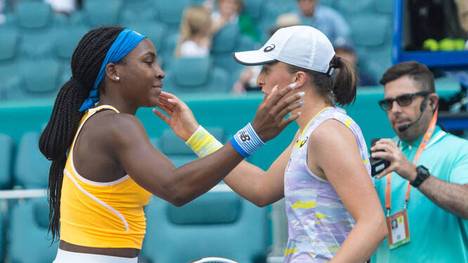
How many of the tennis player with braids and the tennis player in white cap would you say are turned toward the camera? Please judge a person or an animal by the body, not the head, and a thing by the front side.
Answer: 0

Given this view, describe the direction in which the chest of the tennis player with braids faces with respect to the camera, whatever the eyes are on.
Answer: to the viewer's right

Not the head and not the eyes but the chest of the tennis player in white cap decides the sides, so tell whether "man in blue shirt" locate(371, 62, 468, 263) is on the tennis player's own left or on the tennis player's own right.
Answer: on the tennis player's own right

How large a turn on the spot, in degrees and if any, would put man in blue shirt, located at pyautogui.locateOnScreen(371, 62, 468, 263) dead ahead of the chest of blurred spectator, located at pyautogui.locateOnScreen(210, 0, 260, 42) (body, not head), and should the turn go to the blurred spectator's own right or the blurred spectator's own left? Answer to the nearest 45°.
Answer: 0° — they already face them

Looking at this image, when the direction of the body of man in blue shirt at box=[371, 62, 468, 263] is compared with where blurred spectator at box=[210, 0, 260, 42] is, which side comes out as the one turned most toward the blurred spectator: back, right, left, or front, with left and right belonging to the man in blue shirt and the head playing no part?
right

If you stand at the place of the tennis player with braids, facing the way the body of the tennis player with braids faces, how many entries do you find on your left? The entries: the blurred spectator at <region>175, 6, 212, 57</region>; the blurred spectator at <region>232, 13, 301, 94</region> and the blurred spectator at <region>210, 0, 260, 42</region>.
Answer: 3

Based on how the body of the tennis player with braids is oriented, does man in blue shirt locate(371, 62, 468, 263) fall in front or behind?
in front

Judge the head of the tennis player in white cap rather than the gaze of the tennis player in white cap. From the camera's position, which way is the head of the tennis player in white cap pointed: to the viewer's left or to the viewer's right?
to the viewer's left

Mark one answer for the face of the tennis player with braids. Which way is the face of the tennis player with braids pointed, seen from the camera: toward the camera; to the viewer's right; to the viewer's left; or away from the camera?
to the viewer's right

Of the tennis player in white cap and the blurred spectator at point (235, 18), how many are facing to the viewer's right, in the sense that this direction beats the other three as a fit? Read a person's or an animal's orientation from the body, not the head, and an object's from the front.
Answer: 0

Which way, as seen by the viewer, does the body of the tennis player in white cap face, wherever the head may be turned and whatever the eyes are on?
to the viewer's left

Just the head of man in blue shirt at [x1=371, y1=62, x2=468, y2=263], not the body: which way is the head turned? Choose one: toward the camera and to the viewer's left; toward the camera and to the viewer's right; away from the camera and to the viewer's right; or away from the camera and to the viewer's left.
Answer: toward the camera and to the viewer's left

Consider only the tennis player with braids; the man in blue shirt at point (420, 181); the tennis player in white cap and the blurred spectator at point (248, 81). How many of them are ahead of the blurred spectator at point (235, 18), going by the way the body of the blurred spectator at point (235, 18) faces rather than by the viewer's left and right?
4

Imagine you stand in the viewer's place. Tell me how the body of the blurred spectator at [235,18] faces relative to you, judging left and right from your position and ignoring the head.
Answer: facing the viewer
